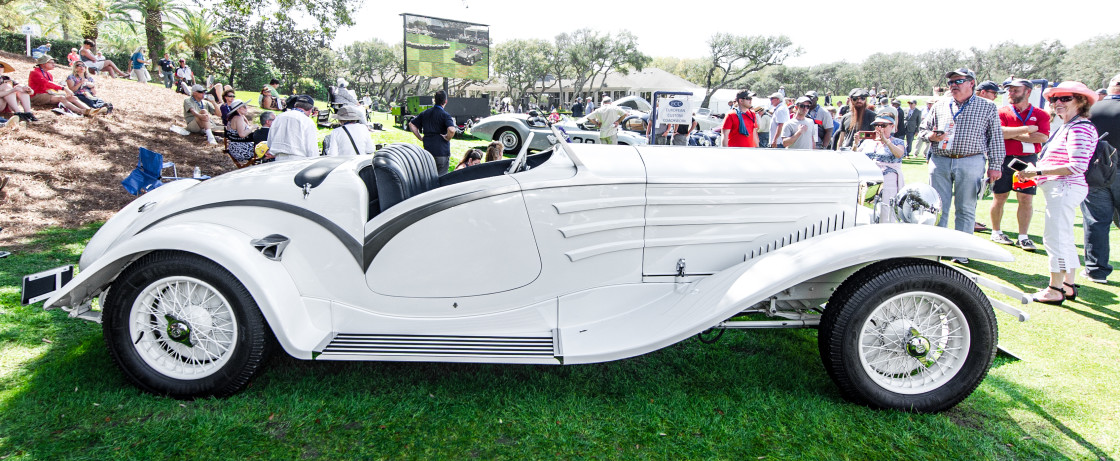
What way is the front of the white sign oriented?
toward the camera

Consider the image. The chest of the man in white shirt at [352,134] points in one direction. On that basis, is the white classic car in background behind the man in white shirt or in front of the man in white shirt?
in front

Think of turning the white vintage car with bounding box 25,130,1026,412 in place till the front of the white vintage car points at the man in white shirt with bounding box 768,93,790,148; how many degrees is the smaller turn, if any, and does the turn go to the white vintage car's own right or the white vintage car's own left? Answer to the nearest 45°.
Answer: approximately 45° to the white vintage car's own left

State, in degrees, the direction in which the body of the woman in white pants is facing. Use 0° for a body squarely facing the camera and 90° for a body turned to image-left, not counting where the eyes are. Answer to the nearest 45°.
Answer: approximately 90°

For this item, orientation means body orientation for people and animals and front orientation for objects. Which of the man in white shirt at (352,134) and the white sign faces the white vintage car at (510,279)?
the white sign

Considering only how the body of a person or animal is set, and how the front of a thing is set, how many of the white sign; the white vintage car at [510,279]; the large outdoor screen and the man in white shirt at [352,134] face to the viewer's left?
0

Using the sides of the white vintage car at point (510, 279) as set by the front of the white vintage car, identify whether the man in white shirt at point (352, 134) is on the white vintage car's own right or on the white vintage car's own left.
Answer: on the white vintage car's own left

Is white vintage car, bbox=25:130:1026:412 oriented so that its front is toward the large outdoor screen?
no

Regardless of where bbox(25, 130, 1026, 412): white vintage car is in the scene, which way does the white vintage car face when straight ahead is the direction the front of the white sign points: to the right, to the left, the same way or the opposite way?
to the left

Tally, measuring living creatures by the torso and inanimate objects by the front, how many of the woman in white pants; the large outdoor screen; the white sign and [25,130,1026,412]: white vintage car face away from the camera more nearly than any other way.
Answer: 0

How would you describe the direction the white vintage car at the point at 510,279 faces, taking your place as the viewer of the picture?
facing to the right of the viewer

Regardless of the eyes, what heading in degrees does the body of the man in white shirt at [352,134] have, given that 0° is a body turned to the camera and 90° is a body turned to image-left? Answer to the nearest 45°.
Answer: approximately 180°

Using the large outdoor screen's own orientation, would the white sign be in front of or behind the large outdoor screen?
in front

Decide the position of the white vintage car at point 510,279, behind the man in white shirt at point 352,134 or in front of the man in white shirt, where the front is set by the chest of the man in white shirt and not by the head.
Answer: behind

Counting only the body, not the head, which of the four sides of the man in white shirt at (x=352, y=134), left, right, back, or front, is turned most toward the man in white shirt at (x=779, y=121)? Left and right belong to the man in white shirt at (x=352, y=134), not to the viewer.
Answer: right
